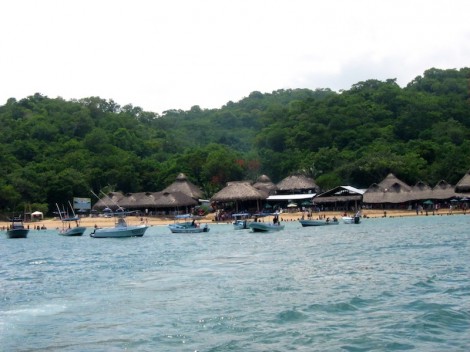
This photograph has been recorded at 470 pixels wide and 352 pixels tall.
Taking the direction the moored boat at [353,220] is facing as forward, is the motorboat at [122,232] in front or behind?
in front

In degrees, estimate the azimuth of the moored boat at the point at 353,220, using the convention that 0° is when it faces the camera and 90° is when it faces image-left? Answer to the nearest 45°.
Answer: approximately 90°

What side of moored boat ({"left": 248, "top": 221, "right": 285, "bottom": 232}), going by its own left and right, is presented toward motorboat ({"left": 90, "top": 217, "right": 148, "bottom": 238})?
front

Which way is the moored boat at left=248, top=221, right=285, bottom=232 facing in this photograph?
to the viewer's left

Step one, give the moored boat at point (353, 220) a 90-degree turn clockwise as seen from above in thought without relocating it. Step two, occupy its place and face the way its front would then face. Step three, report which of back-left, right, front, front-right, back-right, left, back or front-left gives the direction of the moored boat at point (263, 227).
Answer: back-left
